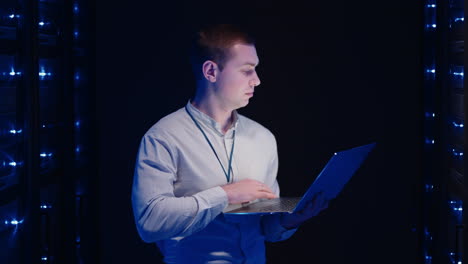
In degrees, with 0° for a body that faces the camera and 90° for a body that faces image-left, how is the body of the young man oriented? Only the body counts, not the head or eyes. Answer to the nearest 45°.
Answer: approximately 315°

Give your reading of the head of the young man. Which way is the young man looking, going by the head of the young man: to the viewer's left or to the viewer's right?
to the viewer's right

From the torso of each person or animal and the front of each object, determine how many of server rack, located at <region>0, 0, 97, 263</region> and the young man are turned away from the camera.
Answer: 0

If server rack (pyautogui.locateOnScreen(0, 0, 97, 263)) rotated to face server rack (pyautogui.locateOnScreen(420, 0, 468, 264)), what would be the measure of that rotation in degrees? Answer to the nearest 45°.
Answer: approximately 45° to its left

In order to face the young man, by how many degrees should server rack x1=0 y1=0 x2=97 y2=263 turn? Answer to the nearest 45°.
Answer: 0° — it already faces them

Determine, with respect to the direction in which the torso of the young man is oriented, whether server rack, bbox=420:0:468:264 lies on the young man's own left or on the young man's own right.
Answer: on the young man's own left
